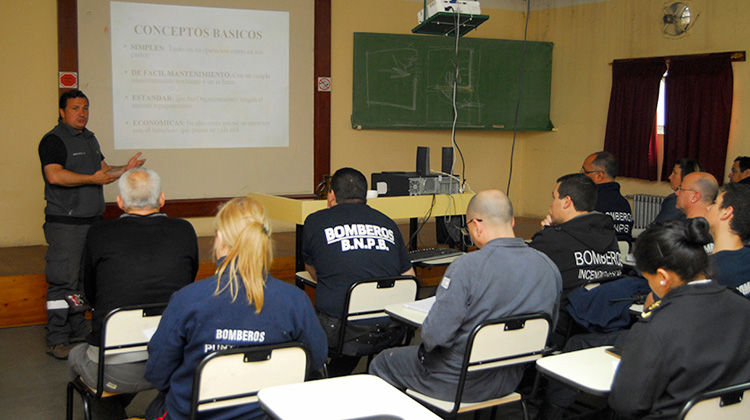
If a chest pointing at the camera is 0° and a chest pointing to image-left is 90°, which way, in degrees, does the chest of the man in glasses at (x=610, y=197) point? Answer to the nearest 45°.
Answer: approximately 135°

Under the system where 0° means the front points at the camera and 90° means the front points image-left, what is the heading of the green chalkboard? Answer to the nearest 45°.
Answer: approximately 0°

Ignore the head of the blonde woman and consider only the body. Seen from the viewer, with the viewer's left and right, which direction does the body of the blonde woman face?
facing away from the viewer

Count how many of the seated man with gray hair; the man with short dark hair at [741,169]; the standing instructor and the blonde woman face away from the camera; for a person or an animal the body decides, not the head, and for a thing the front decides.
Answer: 2

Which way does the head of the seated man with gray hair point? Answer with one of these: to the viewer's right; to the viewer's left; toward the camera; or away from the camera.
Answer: away from the camera

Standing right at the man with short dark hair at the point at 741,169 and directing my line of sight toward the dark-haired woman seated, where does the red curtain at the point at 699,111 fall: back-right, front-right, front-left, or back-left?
back-right

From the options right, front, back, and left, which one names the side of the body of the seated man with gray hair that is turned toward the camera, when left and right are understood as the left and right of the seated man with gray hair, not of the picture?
back

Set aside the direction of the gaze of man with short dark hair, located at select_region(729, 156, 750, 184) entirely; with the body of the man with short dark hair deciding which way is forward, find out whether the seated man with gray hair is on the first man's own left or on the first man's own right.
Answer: on the first man's own left

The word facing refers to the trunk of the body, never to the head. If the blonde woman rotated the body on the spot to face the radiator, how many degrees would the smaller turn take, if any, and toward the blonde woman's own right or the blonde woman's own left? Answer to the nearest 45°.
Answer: approximately 45° to the blonde woman's own right

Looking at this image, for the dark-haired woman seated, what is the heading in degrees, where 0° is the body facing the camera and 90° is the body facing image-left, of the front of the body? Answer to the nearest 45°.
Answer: approximately 135°

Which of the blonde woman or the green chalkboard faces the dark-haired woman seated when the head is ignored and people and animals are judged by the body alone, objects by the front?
the green chalkboard

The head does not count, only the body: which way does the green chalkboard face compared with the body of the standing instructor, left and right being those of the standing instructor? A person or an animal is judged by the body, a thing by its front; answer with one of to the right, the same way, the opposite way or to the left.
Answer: to the right
